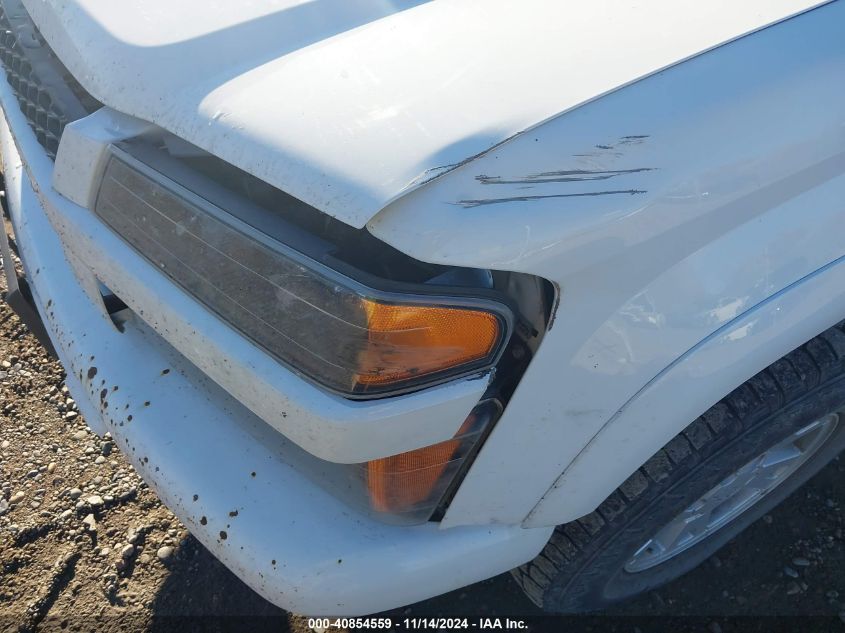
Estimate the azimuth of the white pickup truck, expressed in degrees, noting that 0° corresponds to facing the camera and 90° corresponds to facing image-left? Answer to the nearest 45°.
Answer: approximately 45°
